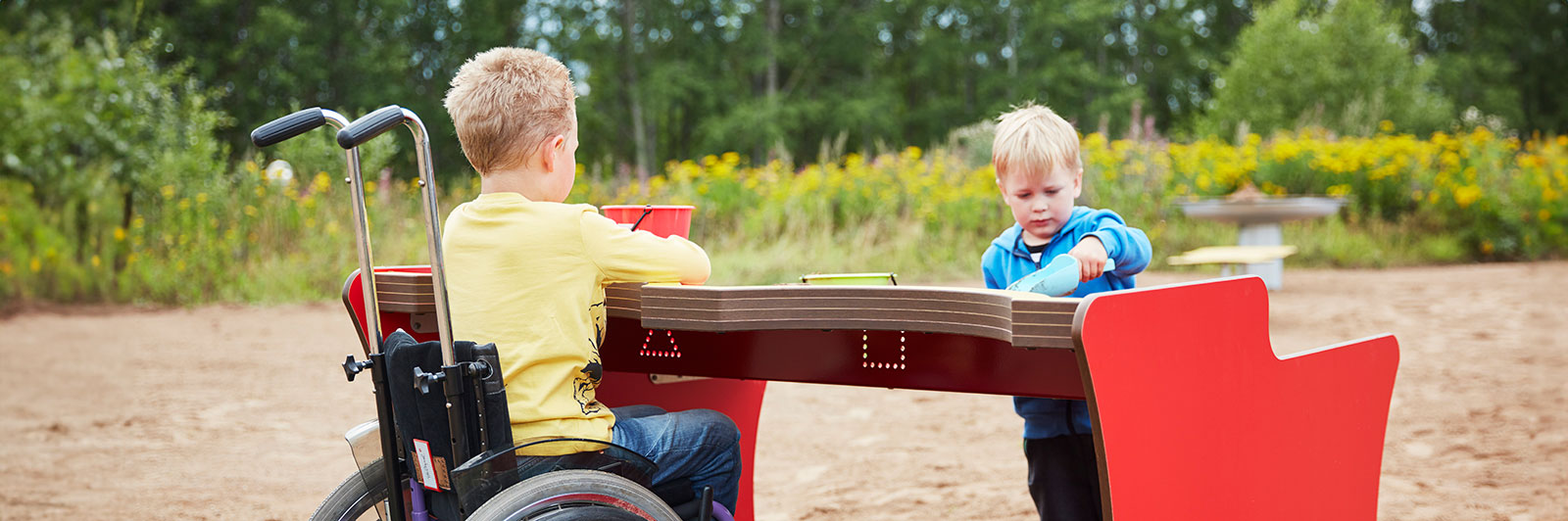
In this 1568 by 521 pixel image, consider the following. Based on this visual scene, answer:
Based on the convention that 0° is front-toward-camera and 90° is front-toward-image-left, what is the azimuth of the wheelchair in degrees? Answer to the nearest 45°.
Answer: approximately 225°

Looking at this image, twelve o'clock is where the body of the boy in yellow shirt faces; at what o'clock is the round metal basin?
The round metal basin is roughly at 12 o'clock from the boy in yellow shirt.

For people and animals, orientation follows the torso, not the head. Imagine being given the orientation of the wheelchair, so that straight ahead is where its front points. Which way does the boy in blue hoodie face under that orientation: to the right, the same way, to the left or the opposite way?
the opposite way

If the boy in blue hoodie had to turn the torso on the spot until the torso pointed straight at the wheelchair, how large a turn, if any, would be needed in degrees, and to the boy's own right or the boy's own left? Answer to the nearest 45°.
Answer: approximately 45° to the boy's own right

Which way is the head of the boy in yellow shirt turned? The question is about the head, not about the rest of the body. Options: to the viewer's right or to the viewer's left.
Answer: to the viewer's right

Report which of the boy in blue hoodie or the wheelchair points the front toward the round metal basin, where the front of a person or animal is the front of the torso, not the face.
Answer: the wheelchair
